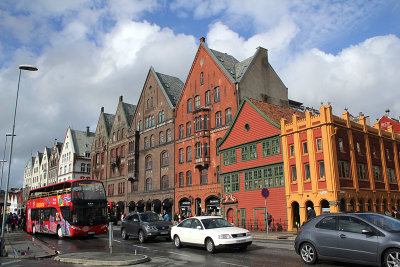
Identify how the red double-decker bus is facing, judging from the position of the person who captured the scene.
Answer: facing the viewer and to the right of the viewer

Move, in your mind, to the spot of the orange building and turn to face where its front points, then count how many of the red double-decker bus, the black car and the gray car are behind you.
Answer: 0

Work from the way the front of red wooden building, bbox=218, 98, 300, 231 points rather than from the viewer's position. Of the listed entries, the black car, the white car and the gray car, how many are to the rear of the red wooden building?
0

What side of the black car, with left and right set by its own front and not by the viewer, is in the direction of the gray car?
front

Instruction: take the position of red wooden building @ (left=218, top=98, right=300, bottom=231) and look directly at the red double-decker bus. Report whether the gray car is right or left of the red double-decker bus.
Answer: left

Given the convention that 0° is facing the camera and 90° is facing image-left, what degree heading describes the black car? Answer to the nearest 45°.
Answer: approximately 315°

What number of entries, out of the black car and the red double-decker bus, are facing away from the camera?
0

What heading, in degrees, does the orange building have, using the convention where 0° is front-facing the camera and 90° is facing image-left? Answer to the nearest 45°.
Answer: approximately 45°

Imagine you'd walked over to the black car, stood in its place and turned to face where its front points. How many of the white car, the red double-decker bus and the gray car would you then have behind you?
1

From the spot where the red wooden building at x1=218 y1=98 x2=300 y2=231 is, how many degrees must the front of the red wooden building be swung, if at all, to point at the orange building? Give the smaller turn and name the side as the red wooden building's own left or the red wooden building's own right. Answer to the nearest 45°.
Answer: approximately 90° to the red wooden building's own left

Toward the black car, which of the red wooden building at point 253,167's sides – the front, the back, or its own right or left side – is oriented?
front
